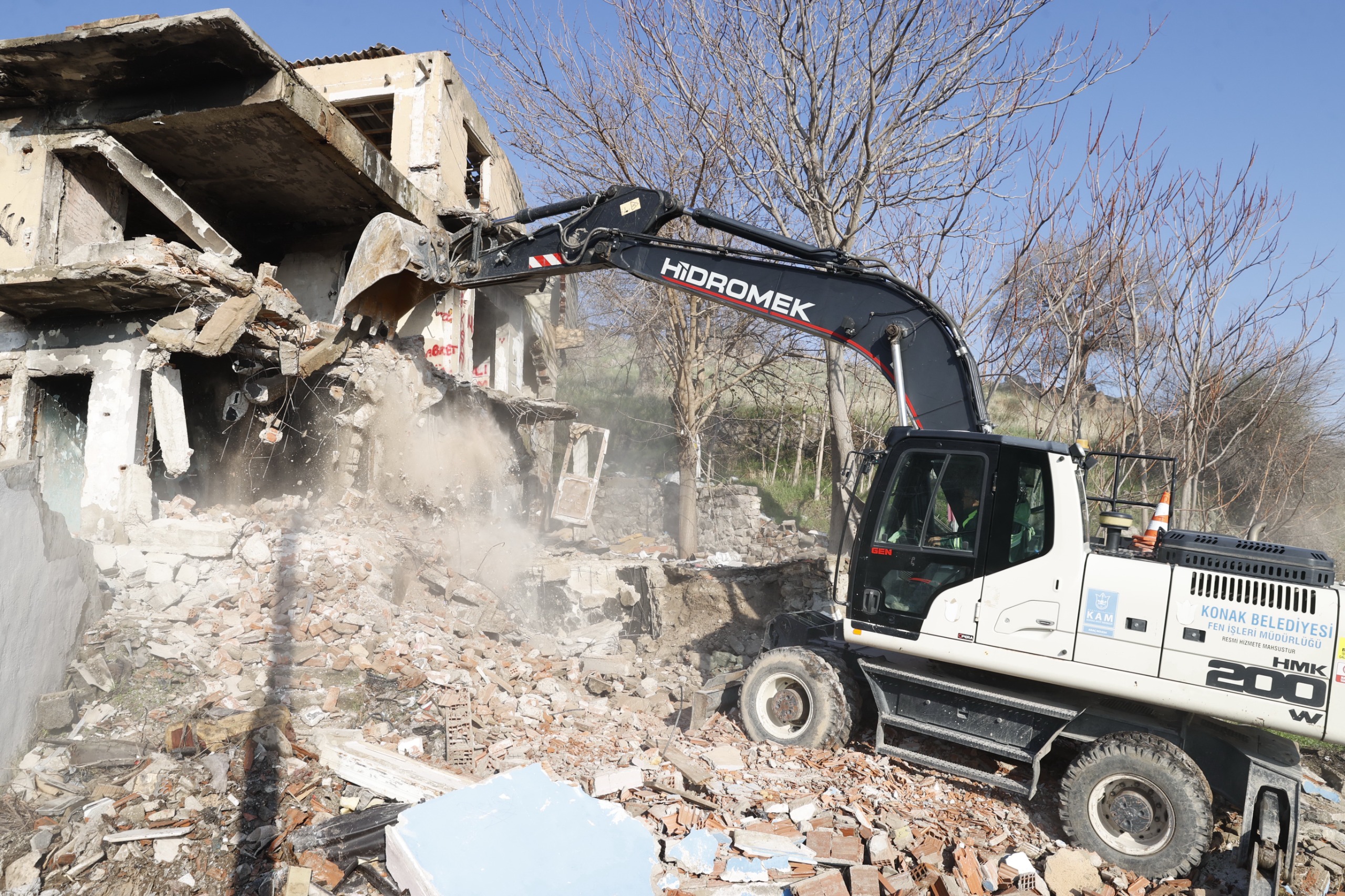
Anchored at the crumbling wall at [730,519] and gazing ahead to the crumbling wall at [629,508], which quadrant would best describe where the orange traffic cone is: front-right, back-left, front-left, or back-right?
back-left

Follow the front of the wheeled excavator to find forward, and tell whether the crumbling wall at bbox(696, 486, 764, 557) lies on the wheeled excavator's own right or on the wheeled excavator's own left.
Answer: on the wheeled excavator's own right

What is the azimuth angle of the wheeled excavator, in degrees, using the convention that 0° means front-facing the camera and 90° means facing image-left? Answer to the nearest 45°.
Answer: approximately 90°

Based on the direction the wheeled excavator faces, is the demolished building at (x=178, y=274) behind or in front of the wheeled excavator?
in front

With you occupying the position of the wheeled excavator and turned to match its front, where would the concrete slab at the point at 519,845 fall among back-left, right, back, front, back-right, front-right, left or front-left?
front-left
